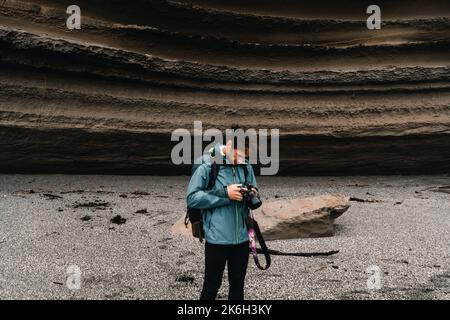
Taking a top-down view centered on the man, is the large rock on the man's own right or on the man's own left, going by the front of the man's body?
on the man's own left

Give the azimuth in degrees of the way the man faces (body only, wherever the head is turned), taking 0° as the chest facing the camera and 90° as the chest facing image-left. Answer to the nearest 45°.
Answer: approximately 315°
